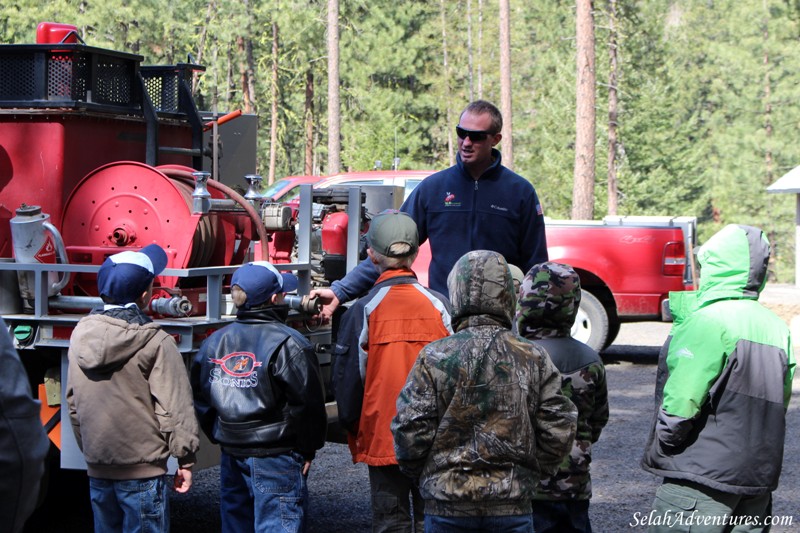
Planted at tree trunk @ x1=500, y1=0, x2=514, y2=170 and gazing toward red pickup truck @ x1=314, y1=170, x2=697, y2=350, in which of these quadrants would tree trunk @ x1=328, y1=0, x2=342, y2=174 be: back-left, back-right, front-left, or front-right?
front-right

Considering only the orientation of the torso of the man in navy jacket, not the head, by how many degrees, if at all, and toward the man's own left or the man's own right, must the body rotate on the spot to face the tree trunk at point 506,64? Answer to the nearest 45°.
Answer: approximately 180°

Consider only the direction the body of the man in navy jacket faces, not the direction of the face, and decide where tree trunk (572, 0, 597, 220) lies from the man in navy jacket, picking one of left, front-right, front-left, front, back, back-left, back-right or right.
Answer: back

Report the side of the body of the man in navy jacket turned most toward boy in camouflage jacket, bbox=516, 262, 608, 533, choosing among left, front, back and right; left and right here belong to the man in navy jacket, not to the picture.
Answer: front

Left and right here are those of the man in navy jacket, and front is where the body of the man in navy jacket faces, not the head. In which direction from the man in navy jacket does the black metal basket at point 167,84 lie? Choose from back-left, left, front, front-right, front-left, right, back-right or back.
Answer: back-right

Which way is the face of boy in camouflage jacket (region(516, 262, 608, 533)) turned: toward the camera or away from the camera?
away from the camera

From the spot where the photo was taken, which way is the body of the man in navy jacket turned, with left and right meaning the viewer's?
facing the viewer

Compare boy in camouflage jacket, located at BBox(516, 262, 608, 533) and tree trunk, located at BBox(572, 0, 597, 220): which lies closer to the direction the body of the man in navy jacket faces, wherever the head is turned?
the boy in camouflage jacket
